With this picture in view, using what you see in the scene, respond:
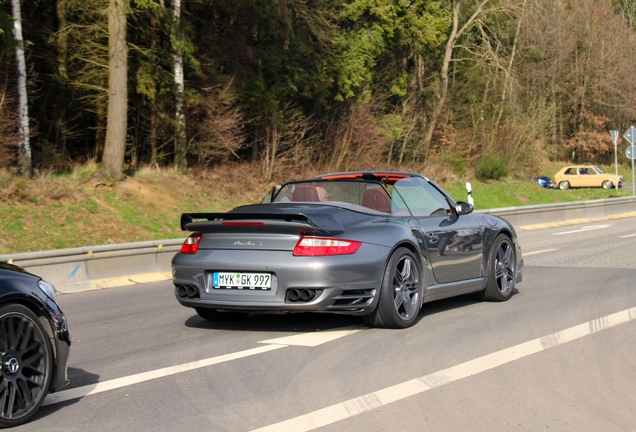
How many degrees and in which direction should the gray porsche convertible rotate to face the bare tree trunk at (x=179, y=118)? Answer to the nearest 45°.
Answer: approximately 45° to its left

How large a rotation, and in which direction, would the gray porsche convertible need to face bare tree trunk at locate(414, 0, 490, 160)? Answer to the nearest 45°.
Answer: approximately 45° to its left

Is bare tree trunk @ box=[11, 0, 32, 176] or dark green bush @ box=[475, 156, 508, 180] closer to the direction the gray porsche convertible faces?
the dark green bush

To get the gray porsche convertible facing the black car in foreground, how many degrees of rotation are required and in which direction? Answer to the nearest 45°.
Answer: approximately 180°

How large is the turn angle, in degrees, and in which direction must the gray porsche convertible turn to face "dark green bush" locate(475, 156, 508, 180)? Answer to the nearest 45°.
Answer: approximately 45° to its left

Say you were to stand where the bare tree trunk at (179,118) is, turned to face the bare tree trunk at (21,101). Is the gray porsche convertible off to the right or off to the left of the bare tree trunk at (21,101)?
left

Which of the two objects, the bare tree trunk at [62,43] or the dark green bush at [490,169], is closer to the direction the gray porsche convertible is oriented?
the dark green bush

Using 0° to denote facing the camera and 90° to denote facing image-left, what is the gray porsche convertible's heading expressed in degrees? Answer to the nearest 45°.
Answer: approximately 225°

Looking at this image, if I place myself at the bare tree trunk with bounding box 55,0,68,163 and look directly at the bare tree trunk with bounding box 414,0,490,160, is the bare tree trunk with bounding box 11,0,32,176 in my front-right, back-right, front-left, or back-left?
back-right

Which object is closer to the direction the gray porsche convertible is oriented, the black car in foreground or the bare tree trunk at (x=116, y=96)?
the bare tree trunk

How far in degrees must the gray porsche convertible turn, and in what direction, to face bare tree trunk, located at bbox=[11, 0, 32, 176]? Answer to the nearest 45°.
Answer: approximately 90° to its left
